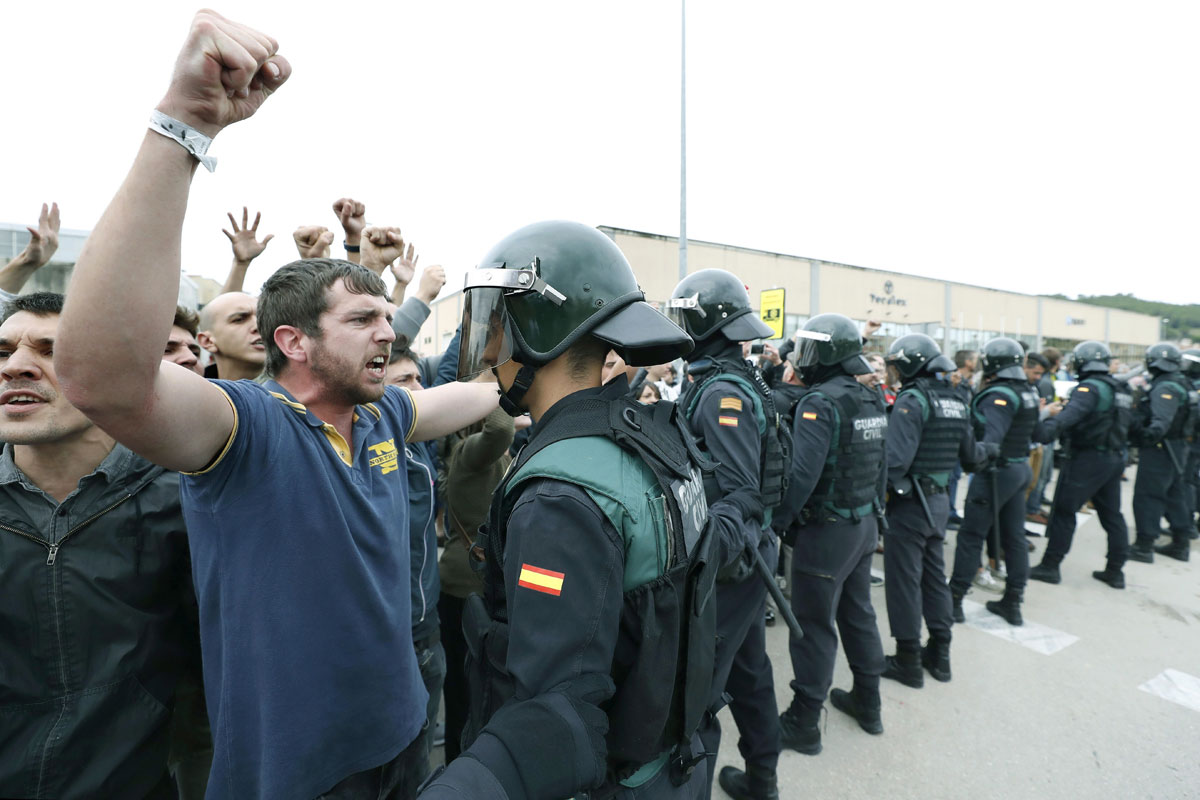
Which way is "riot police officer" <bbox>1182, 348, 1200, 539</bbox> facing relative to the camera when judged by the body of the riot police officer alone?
to the viewer's left

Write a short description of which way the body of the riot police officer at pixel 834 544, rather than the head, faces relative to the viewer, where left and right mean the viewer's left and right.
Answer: facing away from the viewer and to the left of the viewer

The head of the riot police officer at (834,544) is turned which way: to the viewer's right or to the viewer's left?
to the viewer's left

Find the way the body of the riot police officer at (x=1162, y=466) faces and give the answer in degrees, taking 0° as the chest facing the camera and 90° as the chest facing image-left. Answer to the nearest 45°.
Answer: approximately 90°

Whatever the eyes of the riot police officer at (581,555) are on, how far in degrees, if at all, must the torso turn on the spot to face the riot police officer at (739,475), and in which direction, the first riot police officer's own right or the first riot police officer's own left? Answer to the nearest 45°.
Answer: approximately 135° to the first riot police officer's own right

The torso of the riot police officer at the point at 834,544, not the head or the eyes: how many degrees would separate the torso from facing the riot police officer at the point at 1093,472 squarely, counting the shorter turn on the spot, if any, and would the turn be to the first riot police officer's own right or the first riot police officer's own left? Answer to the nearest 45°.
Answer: approximately 90° to the first riot police officer's own right

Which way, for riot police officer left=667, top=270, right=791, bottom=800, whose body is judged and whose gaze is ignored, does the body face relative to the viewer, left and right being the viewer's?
facing to the left of the viewer

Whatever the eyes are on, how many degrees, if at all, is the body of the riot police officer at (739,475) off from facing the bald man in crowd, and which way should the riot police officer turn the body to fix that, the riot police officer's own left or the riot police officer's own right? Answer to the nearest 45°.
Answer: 0° — they already face them

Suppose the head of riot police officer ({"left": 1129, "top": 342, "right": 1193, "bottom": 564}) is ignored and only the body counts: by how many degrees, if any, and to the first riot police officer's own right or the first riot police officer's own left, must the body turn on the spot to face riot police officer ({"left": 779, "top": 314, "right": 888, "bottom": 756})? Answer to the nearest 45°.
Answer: approximately 90° to the first riot police officer's own left

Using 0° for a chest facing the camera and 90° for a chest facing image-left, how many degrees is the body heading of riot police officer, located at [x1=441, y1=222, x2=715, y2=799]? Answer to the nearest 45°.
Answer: approximately 90°

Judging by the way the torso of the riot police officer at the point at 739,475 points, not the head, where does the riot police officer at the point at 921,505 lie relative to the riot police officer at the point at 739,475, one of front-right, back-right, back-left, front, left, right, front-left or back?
back-right
